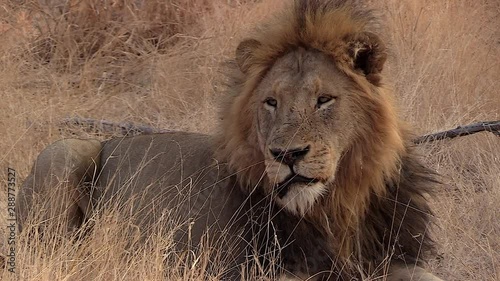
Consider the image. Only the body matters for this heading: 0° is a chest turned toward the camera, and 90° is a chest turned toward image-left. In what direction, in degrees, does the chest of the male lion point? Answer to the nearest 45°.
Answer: approximately 315°
